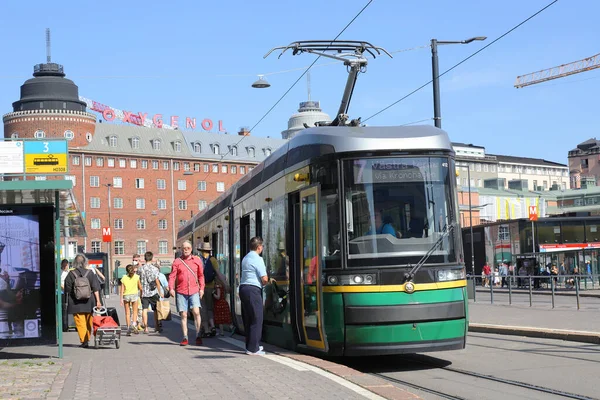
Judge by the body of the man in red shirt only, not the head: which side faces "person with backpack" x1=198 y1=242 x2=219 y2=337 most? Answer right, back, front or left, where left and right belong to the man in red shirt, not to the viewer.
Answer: back

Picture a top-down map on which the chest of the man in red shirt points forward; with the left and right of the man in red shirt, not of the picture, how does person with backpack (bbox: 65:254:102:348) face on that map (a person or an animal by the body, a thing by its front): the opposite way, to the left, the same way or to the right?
the opposite way

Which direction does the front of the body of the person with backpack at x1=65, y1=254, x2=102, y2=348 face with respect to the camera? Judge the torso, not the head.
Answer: away from the camera

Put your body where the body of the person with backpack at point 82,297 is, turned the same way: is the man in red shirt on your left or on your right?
on your right

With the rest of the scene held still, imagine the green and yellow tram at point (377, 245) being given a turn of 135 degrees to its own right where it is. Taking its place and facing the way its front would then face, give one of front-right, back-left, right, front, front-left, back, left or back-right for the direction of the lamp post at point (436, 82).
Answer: right

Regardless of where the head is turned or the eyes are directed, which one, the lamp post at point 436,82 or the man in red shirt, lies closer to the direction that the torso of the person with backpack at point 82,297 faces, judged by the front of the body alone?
the lamp post

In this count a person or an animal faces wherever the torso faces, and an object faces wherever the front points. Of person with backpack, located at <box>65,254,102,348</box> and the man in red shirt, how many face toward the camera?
1

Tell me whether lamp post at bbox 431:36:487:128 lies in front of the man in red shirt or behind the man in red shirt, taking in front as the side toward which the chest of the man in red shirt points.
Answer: behind

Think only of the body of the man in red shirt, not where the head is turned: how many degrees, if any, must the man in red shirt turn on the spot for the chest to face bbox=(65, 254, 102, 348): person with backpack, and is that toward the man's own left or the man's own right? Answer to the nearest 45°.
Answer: approximately 90° to the man's own right
